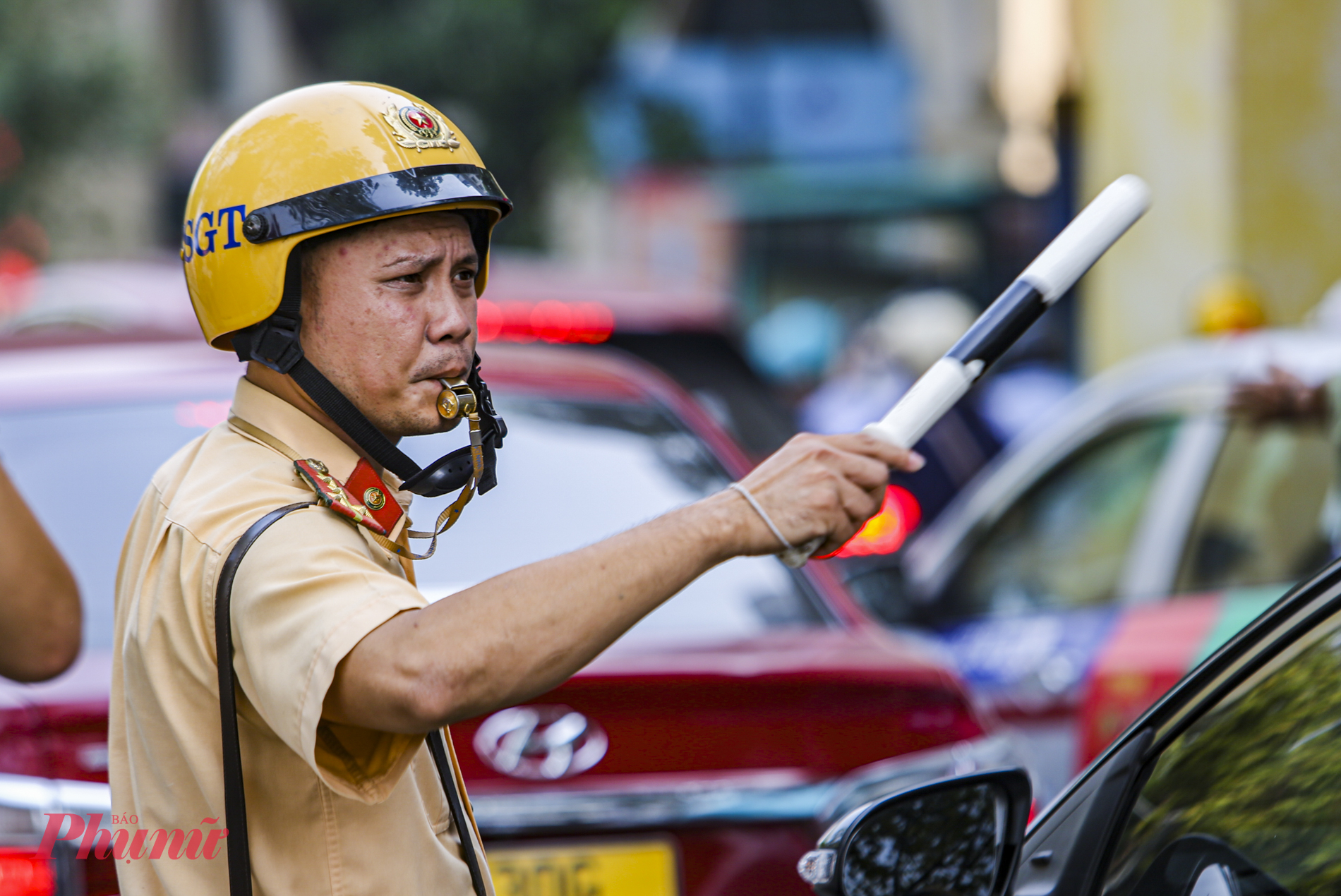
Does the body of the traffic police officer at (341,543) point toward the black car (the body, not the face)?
yes

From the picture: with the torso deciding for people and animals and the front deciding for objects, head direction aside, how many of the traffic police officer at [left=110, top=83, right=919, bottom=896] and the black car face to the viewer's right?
1

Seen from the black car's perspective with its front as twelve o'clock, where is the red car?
The red car is roughly at 12 o'clock from the black car.

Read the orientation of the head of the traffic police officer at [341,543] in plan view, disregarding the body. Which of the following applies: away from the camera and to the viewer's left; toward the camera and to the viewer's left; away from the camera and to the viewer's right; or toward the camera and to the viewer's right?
toward the camera and to the viewer's right

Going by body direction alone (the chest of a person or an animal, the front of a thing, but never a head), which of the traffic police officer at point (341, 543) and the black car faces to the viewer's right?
the traffic police officer

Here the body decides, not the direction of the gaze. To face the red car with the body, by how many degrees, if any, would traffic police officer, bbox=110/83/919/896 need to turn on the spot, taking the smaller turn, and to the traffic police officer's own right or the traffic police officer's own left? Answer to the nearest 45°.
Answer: approximately 90° to the traffic police officer's own left

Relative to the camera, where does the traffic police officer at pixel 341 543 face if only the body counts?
to the viewer's right

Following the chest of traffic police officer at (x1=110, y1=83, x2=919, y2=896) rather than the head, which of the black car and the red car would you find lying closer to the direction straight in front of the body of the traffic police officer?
the black car

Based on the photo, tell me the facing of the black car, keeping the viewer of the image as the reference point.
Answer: facing away from the viewer and to the left of the viewer
